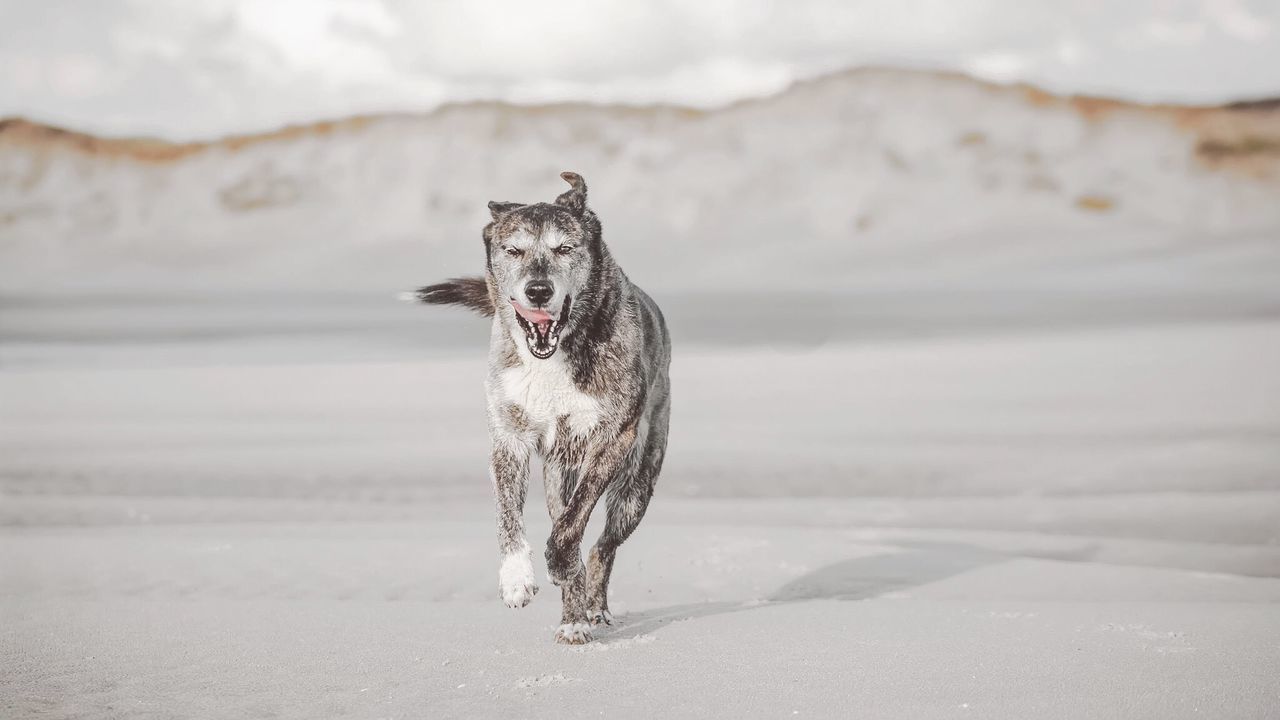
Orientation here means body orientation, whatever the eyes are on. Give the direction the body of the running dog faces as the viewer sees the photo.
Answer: toward the camera
